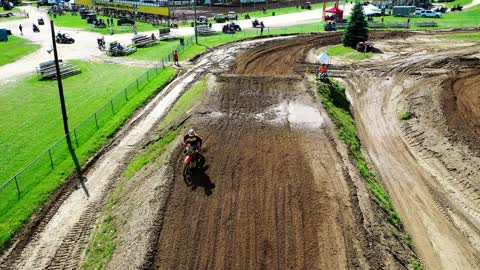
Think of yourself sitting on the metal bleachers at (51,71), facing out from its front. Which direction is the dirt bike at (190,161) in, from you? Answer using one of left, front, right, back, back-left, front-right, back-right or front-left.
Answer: front-right

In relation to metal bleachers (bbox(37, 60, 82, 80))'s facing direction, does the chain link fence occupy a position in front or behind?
in front

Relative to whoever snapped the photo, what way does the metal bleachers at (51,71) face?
facing the viewer and to the right of the viewer
